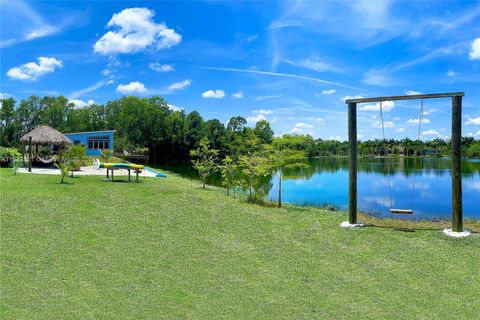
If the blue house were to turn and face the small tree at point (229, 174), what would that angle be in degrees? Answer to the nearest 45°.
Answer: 0° — it already faces it

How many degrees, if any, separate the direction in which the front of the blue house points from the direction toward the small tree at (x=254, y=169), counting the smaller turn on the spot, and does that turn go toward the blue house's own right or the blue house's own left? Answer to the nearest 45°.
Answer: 0° — it already faces it

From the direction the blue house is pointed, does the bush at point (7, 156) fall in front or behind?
in front

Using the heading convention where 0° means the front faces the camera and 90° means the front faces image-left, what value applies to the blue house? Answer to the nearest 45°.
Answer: approximately 0°

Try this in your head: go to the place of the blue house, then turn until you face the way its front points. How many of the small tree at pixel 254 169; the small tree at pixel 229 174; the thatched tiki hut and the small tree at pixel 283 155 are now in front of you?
4

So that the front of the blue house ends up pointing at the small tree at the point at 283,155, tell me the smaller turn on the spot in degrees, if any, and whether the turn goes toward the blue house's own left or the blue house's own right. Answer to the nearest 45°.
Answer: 0° — it already faces it
